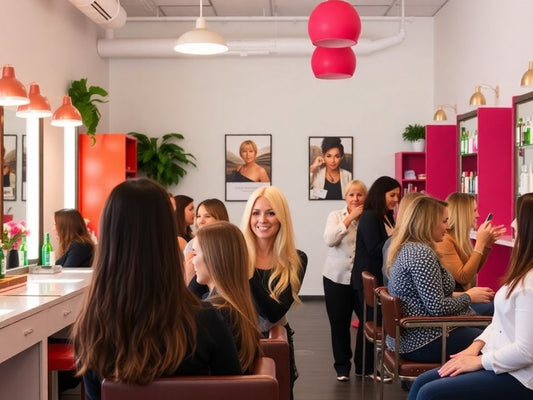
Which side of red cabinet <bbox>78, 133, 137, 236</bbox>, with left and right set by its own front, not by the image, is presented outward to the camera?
right

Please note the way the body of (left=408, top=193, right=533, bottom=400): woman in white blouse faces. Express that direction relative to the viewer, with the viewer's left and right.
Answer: facing to the left of the viewer

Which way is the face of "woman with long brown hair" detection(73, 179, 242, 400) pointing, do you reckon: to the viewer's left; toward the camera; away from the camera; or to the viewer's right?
away from the camera

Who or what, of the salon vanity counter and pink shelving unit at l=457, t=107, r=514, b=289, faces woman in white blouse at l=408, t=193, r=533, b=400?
the salon vanity counter

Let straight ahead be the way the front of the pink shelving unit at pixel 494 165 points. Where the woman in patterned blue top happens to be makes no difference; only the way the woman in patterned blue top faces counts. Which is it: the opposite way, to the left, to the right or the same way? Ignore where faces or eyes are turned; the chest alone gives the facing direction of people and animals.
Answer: the opposite way

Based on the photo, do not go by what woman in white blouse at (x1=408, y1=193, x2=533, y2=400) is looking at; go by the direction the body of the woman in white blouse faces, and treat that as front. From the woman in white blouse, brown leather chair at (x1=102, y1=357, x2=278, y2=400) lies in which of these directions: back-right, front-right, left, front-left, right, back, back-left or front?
front-left

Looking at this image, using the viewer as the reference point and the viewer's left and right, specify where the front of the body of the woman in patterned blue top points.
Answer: facing to the right of the viewer

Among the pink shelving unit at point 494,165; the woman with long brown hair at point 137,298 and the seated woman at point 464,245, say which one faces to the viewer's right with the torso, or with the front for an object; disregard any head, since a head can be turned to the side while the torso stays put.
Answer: the seated woman
